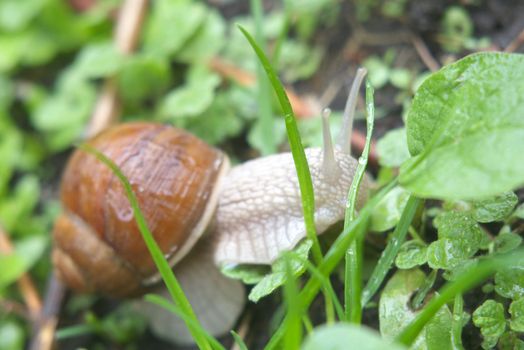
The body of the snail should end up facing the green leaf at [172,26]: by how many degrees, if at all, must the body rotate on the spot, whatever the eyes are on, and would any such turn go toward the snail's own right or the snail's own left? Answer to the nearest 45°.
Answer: approximately 90° to the snail's own left

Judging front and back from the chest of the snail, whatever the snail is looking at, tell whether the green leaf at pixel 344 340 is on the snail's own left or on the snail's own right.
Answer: on the snail's own right

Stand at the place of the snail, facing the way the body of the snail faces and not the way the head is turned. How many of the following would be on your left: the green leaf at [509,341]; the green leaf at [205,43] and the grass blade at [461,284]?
1

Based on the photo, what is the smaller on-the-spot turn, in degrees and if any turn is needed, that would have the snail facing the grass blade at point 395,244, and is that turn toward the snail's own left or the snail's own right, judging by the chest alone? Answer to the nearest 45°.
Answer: approximately 45° to the snail's own right

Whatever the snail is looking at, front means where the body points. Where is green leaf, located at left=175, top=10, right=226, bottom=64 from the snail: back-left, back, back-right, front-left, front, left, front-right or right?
left

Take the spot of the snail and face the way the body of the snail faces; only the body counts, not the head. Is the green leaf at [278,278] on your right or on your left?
on your right

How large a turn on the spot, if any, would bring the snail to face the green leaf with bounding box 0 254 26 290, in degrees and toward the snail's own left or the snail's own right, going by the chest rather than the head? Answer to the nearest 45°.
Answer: approximately 135° to the snail's own left

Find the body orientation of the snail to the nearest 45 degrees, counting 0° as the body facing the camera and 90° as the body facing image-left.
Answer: approximately 270°

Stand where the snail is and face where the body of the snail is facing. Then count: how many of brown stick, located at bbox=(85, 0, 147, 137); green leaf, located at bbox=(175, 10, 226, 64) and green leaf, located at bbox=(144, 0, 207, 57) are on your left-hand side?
3

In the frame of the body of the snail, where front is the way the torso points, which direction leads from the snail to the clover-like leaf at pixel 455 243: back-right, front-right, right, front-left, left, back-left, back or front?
front-right
